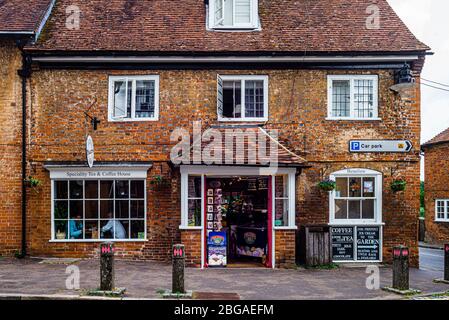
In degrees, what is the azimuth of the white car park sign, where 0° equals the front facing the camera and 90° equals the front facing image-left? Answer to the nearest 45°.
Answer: approximately 0°

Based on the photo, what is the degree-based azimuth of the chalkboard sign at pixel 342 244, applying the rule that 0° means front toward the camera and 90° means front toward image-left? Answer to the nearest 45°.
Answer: approximately 0°

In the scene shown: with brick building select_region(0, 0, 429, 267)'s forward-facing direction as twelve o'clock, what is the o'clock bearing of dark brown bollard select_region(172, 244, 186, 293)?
The dark brown bollard is roughly at 12 o'clock from the brick building.

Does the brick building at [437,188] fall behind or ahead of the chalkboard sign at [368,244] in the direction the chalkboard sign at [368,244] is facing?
behind
